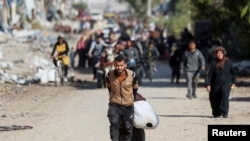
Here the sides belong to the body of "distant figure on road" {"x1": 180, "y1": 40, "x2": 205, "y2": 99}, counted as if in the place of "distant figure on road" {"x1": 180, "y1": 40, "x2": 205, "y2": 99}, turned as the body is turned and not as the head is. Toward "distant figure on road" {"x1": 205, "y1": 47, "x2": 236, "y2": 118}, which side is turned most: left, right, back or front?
front

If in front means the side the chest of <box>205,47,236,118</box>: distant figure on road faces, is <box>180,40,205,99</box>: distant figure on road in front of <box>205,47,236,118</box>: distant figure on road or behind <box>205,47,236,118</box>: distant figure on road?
behind

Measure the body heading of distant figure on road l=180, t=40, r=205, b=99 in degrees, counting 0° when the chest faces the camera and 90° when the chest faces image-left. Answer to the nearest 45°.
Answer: approximately 0°

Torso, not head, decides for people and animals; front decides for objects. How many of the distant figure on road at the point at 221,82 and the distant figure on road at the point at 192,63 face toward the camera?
2
